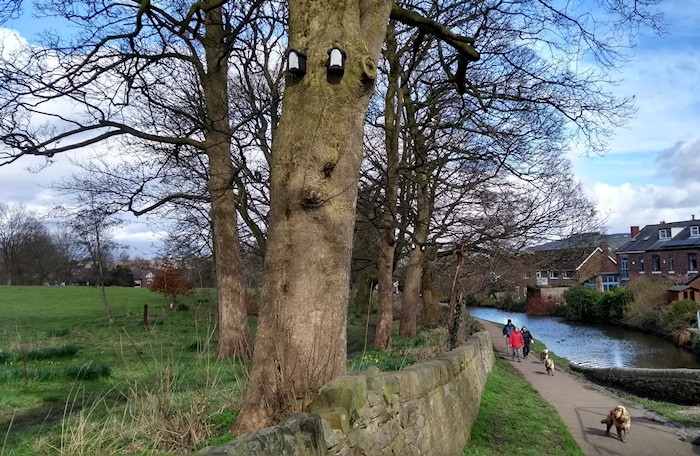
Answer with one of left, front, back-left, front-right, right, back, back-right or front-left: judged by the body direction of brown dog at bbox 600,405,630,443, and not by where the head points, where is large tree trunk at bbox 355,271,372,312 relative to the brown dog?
back

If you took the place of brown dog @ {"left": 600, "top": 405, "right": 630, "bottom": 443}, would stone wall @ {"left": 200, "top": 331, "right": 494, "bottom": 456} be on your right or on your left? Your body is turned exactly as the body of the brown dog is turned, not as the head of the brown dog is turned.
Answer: on your right

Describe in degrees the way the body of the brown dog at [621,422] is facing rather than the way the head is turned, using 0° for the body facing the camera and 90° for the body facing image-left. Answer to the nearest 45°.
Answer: approximately 315°

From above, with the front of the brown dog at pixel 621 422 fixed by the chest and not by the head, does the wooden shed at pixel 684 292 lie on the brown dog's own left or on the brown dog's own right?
on the brown dog's own left

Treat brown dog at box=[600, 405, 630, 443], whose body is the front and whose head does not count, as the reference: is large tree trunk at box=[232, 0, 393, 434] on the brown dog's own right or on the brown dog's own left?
on the brown dog's own right

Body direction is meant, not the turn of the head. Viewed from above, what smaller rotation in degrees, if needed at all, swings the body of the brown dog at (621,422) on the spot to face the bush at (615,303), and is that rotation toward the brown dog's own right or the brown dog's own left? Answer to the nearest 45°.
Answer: approximately 135° to the brown dog's own left

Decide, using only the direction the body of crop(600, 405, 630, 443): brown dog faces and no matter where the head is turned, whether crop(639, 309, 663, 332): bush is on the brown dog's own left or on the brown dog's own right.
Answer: on the brown dog's own left

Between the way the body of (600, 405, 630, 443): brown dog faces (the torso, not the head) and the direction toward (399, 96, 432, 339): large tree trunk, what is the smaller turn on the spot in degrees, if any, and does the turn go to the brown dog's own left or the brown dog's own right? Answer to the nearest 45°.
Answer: approximately 180°

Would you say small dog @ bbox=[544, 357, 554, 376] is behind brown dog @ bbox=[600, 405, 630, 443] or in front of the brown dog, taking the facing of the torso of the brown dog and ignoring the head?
behind

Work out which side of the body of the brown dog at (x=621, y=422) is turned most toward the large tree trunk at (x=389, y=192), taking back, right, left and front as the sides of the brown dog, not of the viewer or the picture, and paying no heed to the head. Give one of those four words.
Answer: back

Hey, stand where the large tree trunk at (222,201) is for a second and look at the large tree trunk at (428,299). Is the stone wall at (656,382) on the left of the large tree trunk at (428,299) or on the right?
right

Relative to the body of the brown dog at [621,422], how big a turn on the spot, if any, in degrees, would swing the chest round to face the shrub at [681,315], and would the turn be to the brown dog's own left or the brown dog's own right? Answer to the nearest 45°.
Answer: approximately 135° to the brown dog's own left
